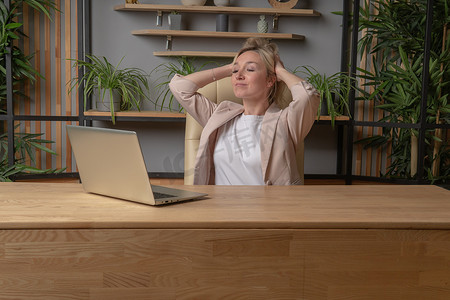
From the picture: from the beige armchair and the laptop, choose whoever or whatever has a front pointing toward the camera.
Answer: the beige armchair

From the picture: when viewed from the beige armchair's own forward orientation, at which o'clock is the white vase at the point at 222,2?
The white vase is roughly at 6 o'clock from the beige armchair.

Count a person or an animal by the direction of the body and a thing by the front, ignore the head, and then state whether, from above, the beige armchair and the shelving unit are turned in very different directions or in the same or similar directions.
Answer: same or similar directions

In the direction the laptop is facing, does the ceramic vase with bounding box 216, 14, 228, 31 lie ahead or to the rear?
ahead

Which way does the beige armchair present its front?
toward the camera

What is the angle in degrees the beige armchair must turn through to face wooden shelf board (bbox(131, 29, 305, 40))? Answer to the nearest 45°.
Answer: approximately 180°

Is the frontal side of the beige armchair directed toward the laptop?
yes

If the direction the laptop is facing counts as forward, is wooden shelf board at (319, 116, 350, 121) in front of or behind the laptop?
in front

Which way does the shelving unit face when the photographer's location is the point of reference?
facing the viewer

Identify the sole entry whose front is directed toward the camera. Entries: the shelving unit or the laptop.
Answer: the shelving unit

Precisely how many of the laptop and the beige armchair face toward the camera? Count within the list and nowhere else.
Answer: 1

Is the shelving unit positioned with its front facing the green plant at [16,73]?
no

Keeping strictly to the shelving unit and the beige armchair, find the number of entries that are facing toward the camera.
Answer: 2

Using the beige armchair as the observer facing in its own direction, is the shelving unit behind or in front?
behind

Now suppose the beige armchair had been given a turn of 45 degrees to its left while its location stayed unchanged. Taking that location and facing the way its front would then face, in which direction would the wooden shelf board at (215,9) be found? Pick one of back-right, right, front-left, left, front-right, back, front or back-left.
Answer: back-left

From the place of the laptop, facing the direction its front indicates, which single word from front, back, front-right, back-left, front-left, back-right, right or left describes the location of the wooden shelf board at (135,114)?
front-left

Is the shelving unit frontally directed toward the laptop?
yes

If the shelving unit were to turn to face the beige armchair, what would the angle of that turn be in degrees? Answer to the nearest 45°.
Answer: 0° — it already faces it
